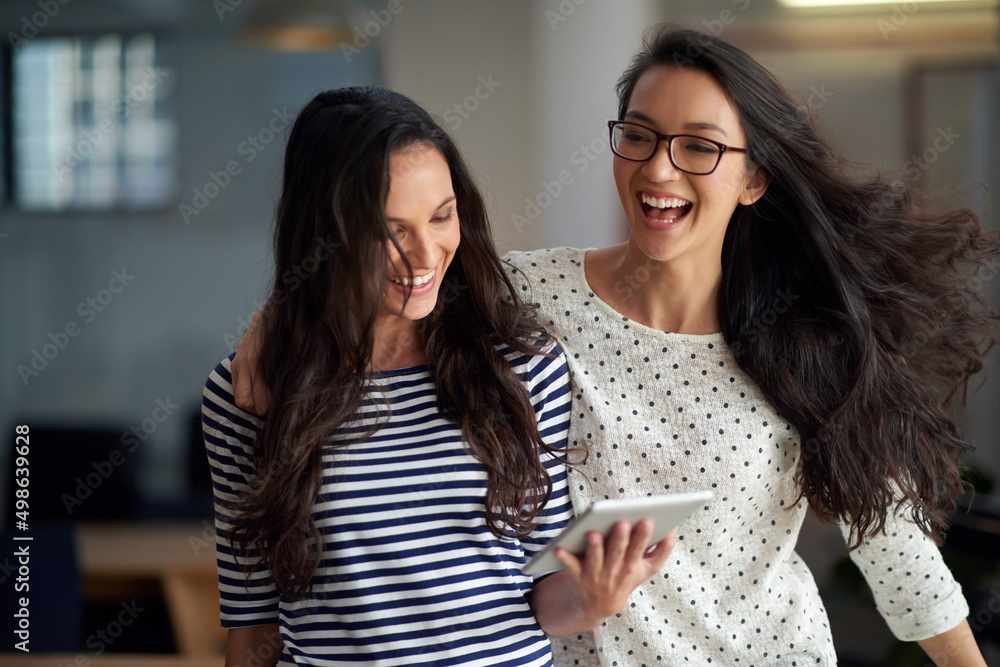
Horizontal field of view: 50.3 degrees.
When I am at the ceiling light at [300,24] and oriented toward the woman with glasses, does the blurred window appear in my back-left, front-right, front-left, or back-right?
back-right

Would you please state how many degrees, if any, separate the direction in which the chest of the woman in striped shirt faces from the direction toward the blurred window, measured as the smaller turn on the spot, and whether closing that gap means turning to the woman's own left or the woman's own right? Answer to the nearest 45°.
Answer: approximately 135° to the woman's own right

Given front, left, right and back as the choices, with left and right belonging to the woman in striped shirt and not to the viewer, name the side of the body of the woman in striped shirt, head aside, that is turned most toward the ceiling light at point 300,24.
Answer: back

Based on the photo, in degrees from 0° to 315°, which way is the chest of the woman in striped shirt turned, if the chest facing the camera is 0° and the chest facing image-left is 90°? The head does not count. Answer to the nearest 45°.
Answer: approximately 0°
